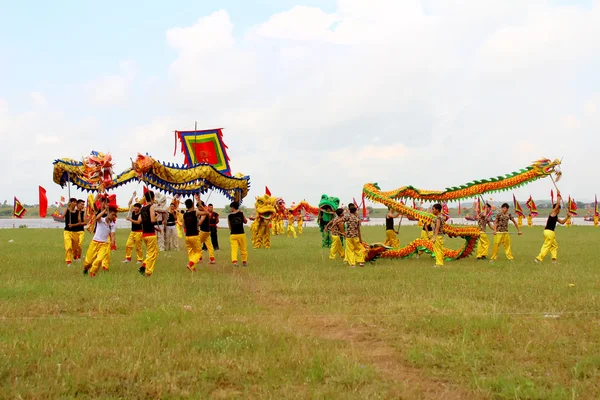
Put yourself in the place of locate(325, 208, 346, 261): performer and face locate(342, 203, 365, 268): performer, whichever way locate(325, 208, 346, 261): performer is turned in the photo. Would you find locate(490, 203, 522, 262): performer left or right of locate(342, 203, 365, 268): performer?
left

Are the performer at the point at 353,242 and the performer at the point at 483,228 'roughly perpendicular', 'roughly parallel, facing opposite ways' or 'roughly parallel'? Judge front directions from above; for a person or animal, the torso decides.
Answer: roughly perpendicular

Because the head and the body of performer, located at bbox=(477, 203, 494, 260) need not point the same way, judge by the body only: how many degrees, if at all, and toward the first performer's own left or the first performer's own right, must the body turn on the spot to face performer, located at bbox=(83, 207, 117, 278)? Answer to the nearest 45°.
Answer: approximately 135° to the first performer's own right
